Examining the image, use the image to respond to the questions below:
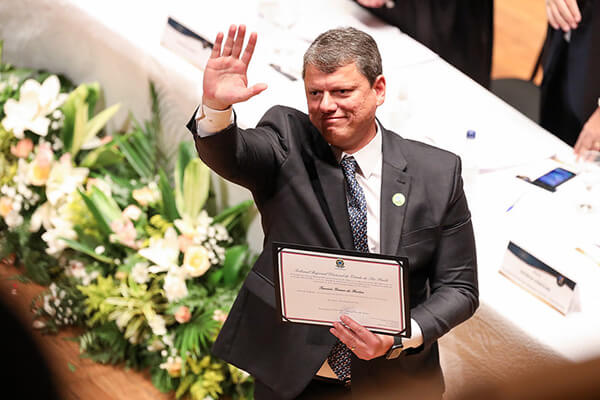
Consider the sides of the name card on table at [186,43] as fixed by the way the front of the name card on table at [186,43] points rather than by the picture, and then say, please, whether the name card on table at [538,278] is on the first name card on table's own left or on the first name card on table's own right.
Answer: on the first name card on table's own left

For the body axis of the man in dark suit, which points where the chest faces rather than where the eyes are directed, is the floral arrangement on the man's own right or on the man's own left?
on the man's own right

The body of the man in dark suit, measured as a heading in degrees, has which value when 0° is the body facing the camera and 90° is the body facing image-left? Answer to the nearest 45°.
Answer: approximately 45°

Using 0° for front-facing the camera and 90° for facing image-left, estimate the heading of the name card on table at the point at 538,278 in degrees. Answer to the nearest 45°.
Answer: approximately 45°
